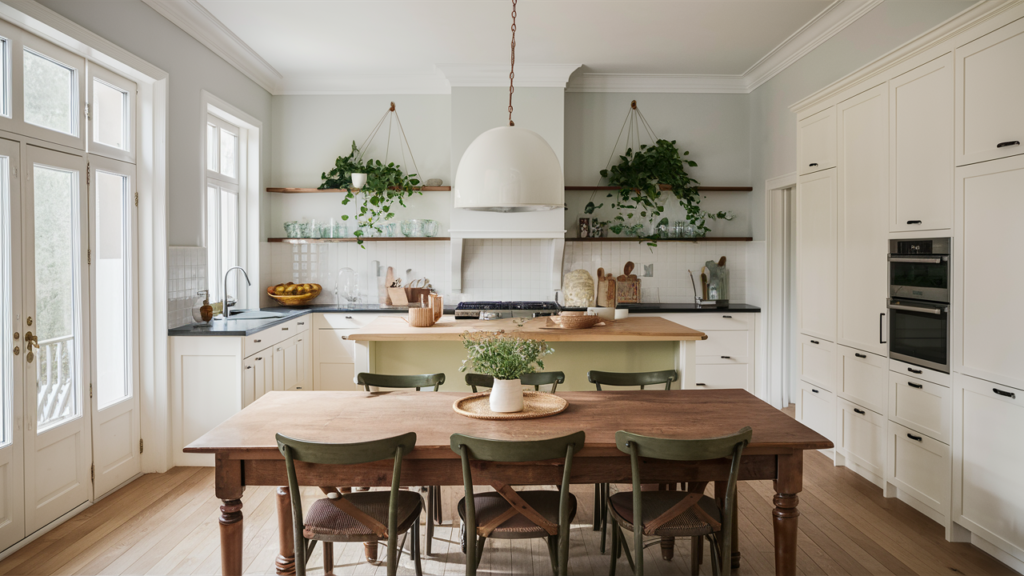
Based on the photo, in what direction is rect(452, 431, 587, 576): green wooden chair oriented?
away from the camera

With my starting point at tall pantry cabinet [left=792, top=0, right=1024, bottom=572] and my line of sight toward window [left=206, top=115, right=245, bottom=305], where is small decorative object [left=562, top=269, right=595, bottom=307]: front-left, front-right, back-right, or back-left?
front-right

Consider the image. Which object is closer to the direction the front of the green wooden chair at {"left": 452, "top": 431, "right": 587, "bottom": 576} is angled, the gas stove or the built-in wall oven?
the gas stove

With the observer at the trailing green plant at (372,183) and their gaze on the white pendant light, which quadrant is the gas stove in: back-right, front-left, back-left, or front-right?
front-left

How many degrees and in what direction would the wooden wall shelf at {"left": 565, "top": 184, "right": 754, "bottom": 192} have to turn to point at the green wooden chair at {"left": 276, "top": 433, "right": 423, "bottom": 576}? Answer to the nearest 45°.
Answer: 0° — it already faces it

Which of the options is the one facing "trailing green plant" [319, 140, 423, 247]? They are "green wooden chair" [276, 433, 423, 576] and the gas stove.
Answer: the green wooden chair

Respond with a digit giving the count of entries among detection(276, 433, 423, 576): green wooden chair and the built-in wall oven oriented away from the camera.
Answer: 1

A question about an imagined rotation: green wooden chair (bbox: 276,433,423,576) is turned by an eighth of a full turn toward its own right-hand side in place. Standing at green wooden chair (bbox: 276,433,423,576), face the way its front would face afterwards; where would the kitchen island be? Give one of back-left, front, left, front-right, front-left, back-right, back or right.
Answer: front

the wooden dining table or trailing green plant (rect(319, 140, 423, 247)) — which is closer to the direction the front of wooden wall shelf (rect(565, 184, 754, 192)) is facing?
the wooden dining table

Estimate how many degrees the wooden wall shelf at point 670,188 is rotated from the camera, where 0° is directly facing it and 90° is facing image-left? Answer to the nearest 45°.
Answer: approximately 0°

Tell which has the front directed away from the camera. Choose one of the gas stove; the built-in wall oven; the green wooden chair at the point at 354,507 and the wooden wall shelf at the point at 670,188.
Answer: the green wooden chair

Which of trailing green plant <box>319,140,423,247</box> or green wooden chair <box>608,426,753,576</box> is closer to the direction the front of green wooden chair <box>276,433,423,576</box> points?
the trailing green plant

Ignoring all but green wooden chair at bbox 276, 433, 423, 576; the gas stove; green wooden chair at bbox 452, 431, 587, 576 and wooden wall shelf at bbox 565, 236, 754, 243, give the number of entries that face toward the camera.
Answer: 2

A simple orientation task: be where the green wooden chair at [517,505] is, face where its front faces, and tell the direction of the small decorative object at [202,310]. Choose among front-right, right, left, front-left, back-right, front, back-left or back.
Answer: front-left

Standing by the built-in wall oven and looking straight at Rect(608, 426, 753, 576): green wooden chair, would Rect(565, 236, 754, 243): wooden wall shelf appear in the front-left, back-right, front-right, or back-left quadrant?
back-right

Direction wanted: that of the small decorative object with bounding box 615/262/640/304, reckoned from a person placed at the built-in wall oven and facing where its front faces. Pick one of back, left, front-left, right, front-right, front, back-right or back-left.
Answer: right

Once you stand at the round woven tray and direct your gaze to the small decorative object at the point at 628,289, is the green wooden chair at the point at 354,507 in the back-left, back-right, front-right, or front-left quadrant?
back-left

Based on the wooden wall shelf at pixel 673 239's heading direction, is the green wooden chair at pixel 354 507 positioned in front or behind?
in front

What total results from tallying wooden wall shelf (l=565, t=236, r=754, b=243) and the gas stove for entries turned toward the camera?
2

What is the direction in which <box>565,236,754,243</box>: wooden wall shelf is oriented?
toward the camera

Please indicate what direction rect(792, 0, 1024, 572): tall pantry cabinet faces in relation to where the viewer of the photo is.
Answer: facing the viewer and to the left of the viewer

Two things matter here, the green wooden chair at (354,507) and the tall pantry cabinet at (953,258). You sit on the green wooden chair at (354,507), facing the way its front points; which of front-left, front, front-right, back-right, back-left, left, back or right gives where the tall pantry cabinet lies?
right
